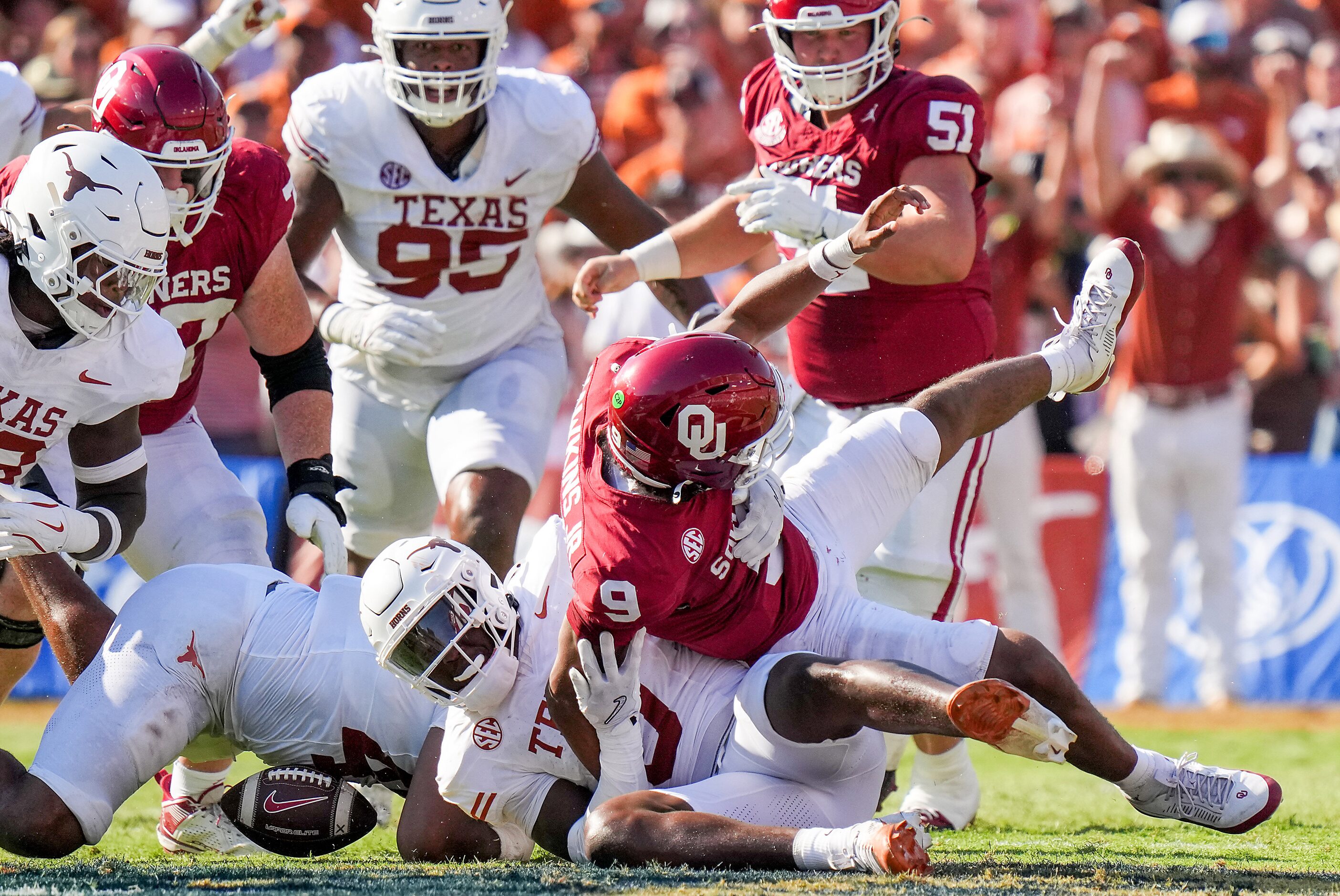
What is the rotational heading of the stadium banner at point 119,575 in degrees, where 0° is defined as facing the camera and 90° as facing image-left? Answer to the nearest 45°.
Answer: approximately 0°

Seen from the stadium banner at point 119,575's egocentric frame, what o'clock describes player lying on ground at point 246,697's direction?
The player lying on ground is roughly at 12 o'clock from the stadium banner.

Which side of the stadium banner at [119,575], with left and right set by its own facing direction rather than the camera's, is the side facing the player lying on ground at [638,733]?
front

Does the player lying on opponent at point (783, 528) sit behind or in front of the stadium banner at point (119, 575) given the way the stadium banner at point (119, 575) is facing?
in front
